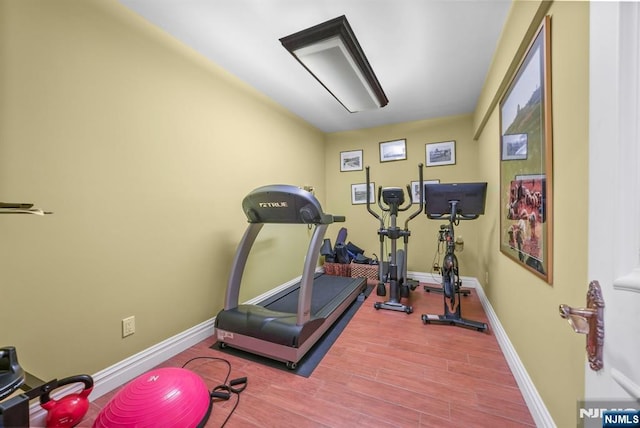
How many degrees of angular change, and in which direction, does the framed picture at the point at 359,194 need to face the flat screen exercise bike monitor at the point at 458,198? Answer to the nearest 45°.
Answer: approximately 45° to its left

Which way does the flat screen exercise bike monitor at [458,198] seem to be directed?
away from the camera

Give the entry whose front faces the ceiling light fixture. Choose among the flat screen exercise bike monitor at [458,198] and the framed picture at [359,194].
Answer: the framed picture

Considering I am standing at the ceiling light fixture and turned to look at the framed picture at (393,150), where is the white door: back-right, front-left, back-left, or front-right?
back-right

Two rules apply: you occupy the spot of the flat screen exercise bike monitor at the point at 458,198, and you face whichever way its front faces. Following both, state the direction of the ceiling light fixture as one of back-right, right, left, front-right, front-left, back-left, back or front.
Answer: back-left

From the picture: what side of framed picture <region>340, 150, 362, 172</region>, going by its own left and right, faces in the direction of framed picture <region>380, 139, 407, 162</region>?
left
